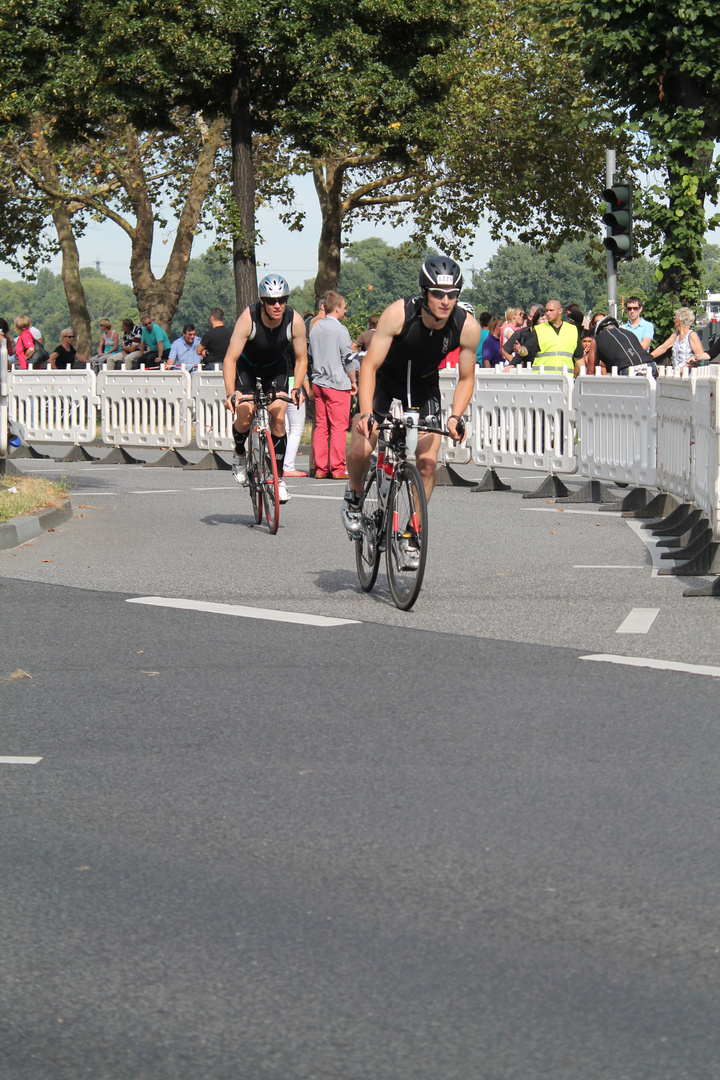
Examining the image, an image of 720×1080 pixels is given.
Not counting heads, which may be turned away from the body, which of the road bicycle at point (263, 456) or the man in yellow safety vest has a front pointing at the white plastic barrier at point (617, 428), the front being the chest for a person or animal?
the man in yellow safety vest

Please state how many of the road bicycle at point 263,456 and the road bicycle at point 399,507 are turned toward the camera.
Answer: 2

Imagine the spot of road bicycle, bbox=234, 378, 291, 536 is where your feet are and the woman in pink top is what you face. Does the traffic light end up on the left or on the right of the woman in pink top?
right

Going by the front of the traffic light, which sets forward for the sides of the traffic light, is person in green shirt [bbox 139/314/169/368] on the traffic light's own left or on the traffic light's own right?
on the traffic light's own right

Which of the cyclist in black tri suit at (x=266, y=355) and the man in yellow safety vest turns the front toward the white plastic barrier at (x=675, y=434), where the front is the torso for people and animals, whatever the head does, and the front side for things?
the man in yellow safety vest

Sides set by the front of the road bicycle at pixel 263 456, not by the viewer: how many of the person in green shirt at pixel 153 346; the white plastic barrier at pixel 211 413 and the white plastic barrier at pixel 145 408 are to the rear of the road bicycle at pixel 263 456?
3

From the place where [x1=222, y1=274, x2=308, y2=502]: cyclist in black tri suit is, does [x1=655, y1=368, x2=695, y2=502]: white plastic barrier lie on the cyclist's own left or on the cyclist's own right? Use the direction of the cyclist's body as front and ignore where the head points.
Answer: on the cyclist's own left

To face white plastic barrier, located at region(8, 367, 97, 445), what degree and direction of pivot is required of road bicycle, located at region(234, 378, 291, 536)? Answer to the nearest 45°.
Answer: approximately 180°

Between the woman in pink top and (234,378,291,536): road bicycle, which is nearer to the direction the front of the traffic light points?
the road bicycle

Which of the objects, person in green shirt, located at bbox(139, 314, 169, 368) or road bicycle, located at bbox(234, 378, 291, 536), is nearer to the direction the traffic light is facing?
the road bicycle

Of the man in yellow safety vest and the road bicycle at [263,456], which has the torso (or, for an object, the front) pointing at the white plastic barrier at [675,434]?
the man in yellow safety vest
